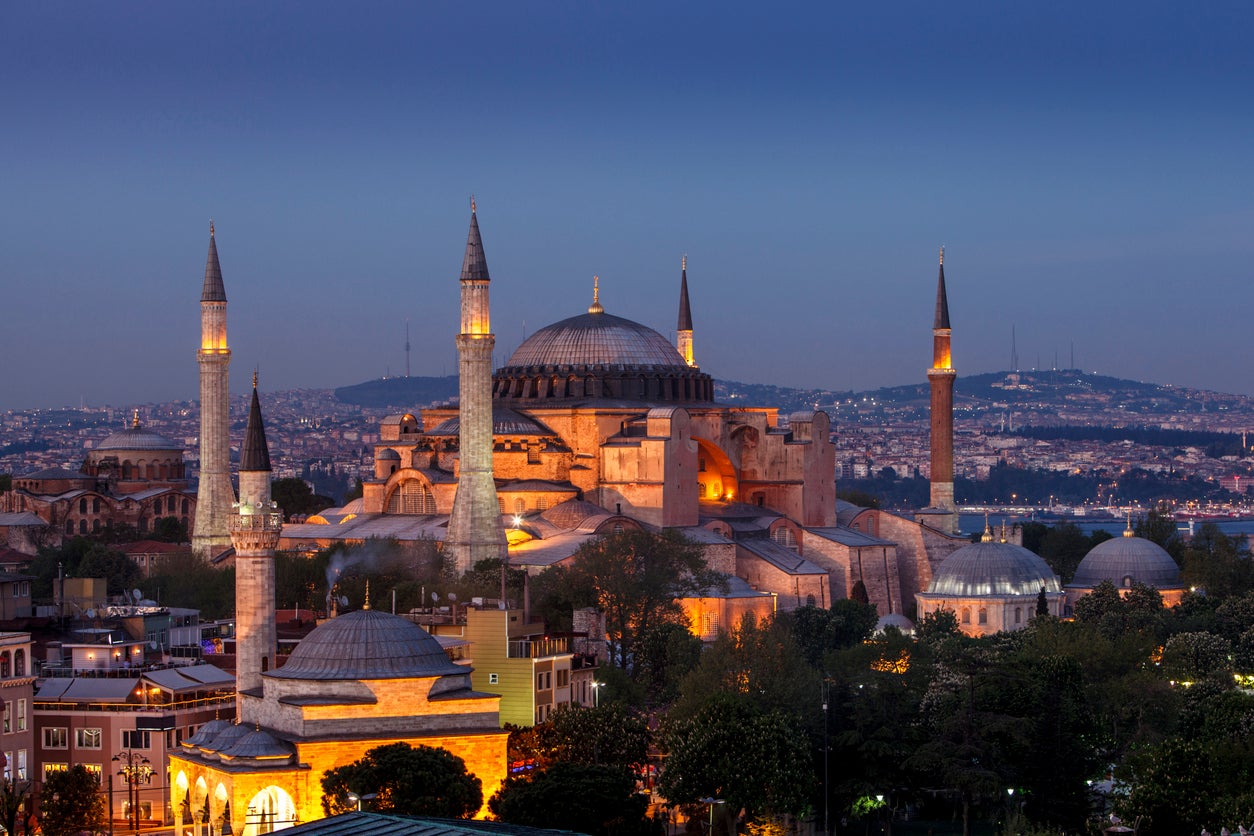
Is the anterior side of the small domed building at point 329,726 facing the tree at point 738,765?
no

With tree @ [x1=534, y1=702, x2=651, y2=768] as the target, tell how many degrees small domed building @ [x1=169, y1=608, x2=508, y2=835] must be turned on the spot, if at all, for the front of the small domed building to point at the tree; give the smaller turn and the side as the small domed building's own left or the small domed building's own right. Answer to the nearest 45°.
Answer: approximately 180°

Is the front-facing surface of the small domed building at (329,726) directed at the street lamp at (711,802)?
no

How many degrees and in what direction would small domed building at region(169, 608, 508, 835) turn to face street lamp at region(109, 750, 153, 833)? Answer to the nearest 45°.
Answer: approximately 45° to its right

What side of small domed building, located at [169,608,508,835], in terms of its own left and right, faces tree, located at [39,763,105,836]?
front

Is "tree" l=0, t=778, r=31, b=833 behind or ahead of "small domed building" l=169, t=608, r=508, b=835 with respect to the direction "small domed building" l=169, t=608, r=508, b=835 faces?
ahead

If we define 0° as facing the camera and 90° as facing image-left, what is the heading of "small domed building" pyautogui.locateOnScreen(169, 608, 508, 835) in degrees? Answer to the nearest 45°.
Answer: approximately 90°

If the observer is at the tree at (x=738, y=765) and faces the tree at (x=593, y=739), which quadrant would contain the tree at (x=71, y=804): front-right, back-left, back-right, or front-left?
front-left
